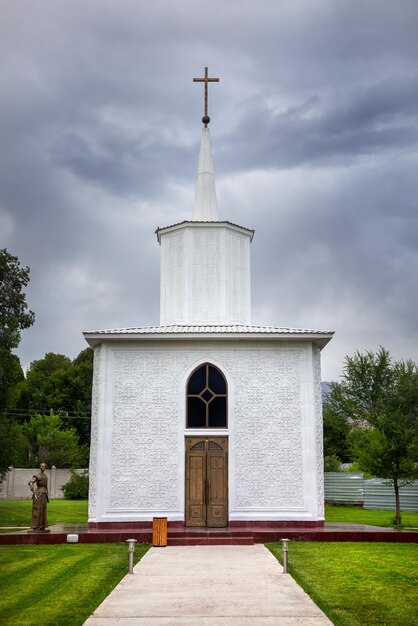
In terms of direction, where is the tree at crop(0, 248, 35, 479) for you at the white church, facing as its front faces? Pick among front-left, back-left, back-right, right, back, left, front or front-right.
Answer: back-right

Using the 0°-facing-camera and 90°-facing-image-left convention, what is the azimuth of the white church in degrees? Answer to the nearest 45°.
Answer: approximately 0°

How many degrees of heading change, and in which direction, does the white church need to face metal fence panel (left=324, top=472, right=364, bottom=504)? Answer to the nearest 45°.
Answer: approximately 135° to its left

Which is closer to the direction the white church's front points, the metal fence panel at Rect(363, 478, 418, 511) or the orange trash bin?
the orange trash bin

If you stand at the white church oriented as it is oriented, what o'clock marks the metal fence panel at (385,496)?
The metal fence panel is roughly at 7 o'clock from the white church.

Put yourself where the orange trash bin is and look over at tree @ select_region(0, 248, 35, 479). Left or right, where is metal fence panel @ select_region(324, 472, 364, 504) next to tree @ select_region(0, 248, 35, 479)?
right

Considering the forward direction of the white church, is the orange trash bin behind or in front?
in front

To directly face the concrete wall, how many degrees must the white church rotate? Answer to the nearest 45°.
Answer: approximately 135° to its right
